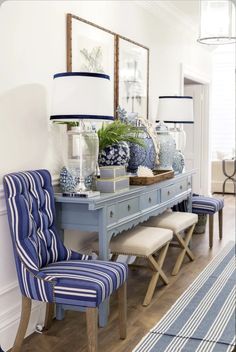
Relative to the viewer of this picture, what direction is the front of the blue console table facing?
facing the viewer and to the right of the viewer

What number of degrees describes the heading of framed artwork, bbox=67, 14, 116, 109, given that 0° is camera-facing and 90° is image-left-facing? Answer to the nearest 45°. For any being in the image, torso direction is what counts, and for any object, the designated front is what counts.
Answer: approximately 315°

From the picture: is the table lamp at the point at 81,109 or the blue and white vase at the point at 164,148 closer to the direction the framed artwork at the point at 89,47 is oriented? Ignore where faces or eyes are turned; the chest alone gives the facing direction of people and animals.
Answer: the table lamp

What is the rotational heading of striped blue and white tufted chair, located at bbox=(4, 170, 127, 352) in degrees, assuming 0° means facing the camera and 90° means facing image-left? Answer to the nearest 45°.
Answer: approximately 315°

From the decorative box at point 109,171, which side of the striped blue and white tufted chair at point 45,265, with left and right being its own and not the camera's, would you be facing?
left

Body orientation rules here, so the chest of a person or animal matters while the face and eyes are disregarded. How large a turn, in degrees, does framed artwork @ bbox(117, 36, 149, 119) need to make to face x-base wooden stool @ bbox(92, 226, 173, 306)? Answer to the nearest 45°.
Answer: approximately 45° to its right
